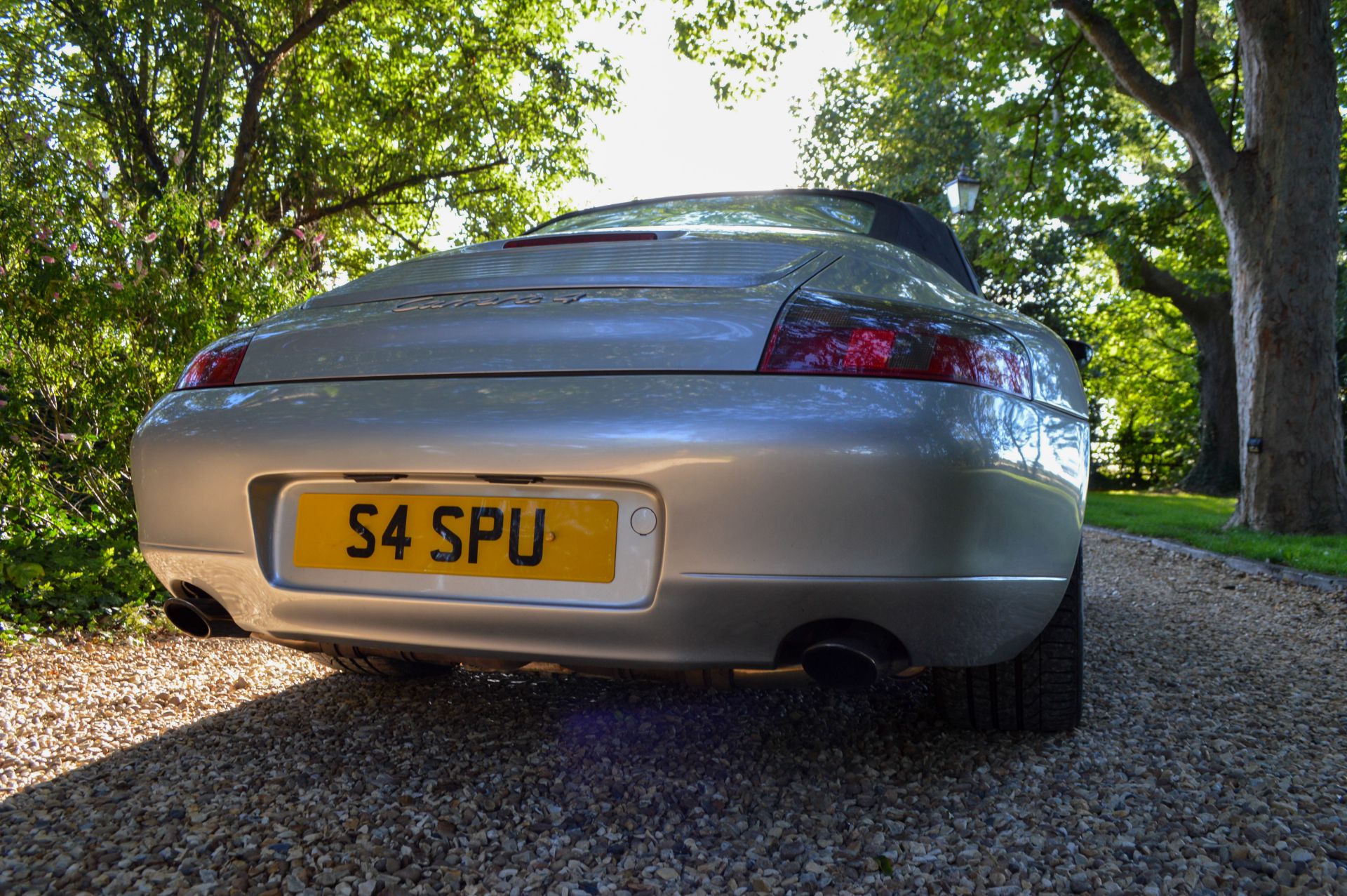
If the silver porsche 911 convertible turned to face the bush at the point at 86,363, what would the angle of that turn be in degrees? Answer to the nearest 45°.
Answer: approximately 45° to its left

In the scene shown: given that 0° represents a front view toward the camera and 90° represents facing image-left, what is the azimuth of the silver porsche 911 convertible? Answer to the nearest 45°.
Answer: approximately 180°

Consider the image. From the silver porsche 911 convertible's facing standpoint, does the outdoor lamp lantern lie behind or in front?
in front

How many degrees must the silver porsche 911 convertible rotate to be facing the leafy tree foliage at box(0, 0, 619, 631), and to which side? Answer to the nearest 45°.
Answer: approximately 45° to its left
